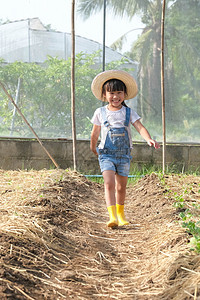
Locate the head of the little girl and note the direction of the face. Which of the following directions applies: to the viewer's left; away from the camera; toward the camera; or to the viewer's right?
toward the camera

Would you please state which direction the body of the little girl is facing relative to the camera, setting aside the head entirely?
toward the camera

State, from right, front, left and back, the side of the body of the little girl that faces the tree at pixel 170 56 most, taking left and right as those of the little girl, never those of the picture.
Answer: back

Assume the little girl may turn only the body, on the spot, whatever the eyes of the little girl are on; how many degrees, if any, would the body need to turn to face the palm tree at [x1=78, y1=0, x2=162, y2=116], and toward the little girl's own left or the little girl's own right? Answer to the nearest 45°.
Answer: approximately 180°
